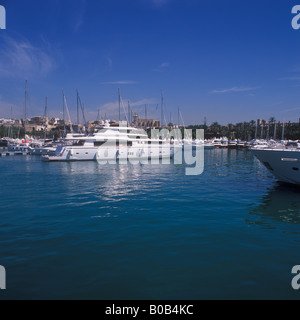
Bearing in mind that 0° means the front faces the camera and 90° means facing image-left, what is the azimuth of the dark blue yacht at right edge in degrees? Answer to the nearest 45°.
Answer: approximately 90°
